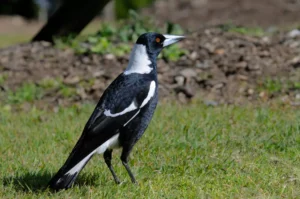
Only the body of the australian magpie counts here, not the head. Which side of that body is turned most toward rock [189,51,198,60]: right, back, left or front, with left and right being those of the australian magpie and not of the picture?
left

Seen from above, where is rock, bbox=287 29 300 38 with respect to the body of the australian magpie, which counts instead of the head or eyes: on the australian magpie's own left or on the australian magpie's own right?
on the australian magpie's own left

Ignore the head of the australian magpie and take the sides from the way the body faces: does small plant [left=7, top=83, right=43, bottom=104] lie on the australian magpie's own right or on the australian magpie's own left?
on the australian magpie's own left

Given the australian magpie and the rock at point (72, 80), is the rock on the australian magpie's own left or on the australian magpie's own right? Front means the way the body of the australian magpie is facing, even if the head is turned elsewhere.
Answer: on the australian magpie's own left

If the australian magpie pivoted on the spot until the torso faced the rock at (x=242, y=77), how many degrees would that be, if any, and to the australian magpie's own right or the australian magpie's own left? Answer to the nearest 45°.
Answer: approximately 45° to the australian magpie's own left

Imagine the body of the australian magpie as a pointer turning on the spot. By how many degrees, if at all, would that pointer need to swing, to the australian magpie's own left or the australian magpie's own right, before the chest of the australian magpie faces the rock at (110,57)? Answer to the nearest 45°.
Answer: approximately 90° to the australian magpie's own left

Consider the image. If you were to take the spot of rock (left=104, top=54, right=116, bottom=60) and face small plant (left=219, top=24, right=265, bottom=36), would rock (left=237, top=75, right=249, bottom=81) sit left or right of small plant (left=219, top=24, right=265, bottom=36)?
right

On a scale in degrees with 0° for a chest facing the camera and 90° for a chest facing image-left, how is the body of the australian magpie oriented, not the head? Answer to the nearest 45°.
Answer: approximately 270°

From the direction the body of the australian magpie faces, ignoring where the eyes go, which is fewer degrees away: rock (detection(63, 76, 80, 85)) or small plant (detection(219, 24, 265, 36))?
the small plant

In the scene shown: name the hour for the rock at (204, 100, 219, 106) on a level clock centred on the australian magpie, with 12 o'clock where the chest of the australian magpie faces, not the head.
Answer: The rock is roughly at 10 o'clock from the australian magpie.
